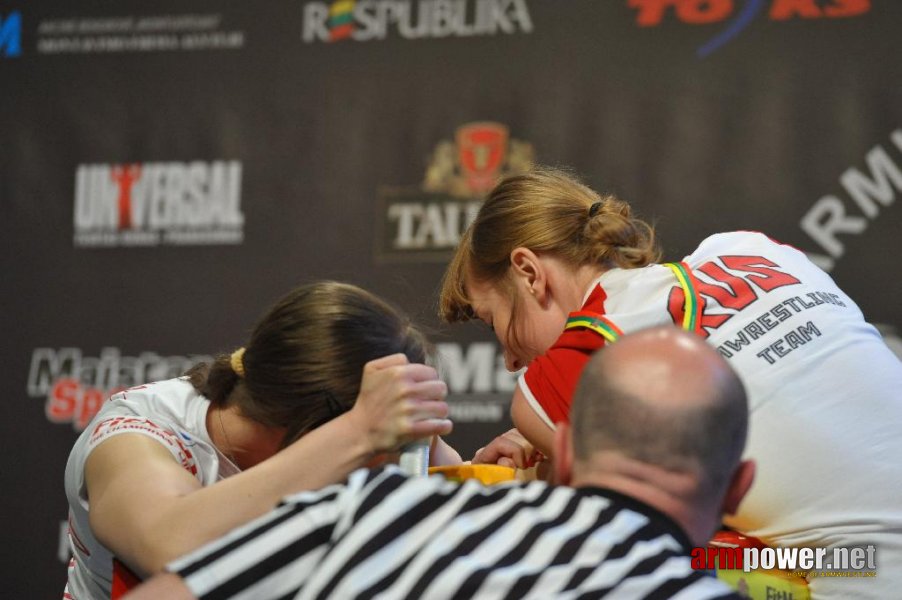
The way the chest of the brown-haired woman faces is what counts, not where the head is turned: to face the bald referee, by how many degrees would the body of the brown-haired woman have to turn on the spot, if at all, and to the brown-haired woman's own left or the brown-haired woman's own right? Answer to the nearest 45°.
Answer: approximately 45° to the brown-haired woman's own right

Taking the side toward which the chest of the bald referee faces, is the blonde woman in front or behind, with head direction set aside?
in front

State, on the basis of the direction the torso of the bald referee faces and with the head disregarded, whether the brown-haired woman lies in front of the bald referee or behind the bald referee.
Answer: in front

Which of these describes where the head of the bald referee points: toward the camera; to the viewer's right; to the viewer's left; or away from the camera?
away from the camera

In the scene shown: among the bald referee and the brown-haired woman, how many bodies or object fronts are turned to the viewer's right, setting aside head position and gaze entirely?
1

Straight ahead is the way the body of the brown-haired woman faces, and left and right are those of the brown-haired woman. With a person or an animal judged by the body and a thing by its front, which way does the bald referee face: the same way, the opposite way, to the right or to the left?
to the left

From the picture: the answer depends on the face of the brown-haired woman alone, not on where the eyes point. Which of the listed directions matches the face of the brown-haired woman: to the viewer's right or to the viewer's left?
to the viewer's right

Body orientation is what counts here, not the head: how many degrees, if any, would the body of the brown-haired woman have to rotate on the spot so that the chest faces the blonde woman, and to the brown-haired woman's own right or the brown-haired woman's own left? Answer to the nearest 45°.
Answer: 0° — they already face them

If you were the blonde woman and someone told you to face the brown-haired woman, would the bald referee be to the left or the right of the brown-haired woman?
left

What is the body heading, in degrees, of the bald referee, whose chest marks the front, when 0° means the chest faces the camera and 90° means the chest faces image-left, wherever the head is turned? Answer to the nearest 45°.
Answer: approximately 180°

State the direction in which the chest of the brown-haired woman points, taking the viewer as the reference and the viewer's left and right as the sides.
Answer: facing to the right of the viewer
